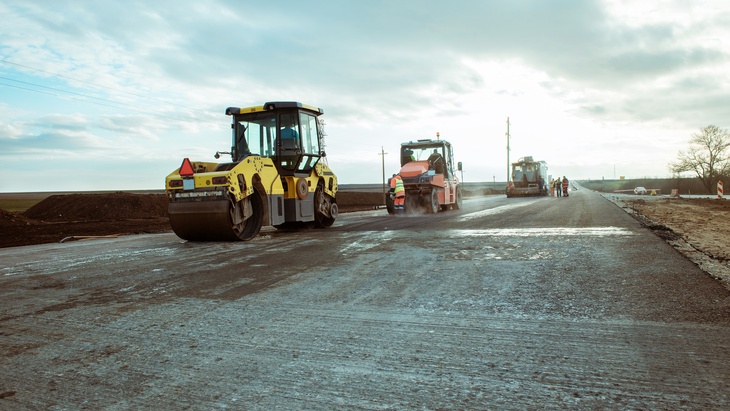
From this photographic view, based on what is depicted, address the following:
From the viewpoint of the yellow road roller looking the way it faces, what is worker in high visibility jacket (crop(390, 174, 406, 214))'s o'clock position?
The worker in high visibility jacket is roughly at 12 o'clock from the yellow road roller.

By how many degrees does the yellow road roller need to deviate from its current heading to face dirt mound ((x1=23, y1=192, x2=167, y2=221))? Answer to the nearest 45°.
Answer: approximately 90° to its left

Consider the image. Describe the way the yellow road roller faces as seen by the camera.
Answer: facing away from the viewer and to the right of the viewer

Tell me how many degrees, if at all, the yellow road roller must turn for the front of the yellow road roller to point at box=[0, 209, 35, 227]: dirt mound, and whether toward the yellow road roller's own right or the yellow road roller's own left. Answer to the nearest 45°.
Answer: approximately 90° to the yellow road roller's own left

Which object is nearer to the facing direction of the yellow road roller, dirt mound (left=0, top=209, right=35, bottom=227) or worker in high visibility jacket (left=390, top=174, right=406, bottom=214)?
the worker in high visibility jacket
